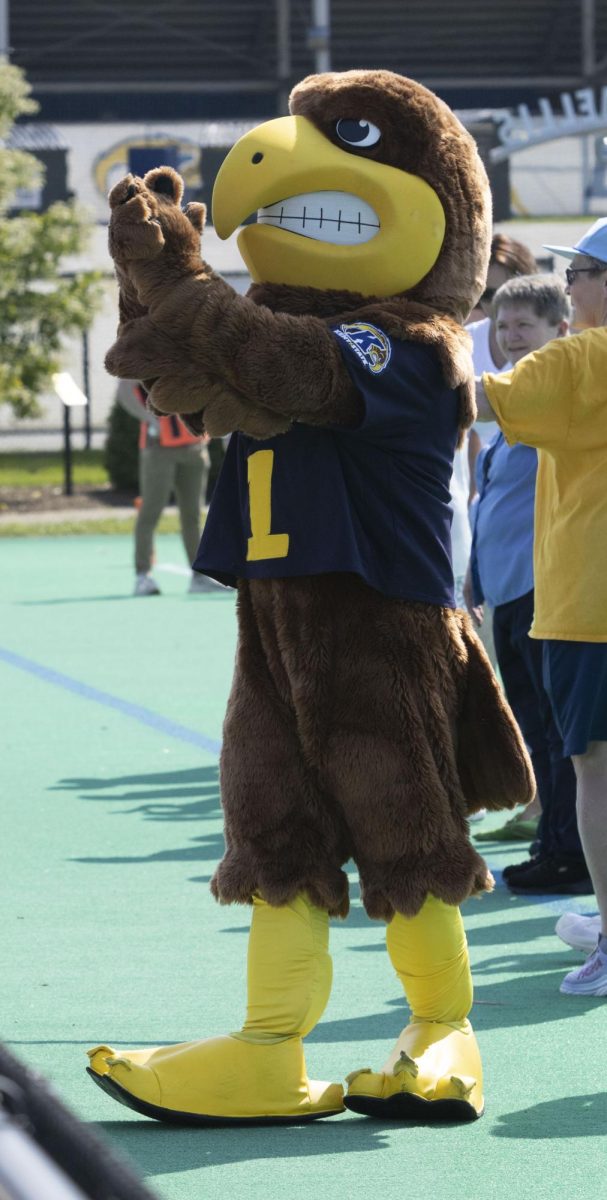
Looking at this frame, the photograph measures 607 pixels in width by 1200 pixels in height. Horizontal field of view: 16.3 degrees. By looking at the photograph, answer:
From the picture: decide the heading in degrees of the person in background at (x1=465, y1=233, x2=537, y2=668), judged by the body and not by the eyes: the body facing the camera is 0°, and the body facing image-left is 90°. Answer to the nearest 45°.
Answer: approximately 90°

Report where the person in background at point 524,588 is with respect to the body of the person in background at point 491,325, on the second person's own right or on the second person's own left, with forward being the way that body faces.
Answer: on the second person's own left

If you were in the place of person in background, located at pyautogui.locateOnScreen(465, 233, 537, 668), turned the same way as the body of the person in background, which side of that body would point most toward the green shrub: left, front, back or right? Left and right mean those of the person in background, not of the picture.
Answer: right

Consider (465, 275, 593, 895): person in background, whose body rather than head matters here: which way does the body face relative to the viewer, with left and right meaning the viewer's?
facing to the left of the viewer

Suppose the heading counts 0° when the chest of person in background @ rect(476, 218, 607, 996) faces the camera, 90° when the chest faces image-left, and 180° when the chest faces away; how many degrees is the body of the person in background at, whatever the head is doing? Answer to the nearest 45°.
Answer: approximately 90°

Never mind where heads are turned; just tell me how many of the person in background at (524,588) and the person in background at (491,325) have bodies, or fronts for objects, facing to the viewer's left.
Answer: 2

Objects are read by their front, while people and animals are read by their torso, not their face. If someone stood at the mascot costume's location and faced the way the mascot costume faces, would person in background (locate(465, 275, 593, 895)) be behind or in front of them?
behind

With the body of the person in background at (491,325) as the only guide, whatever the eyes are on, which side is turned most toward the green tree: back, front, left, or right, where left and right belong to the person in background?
right

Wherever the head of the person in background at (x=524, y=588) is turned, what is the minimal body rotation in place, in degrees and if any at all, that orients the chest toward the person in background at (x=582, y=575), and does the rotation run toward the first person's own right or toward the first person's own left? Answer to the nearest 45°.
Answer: approximately 90° to the first person's own left

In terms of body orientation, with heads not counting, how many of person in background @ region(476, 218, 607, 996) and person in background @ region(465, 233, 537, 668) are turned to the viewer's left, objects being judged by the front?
2
